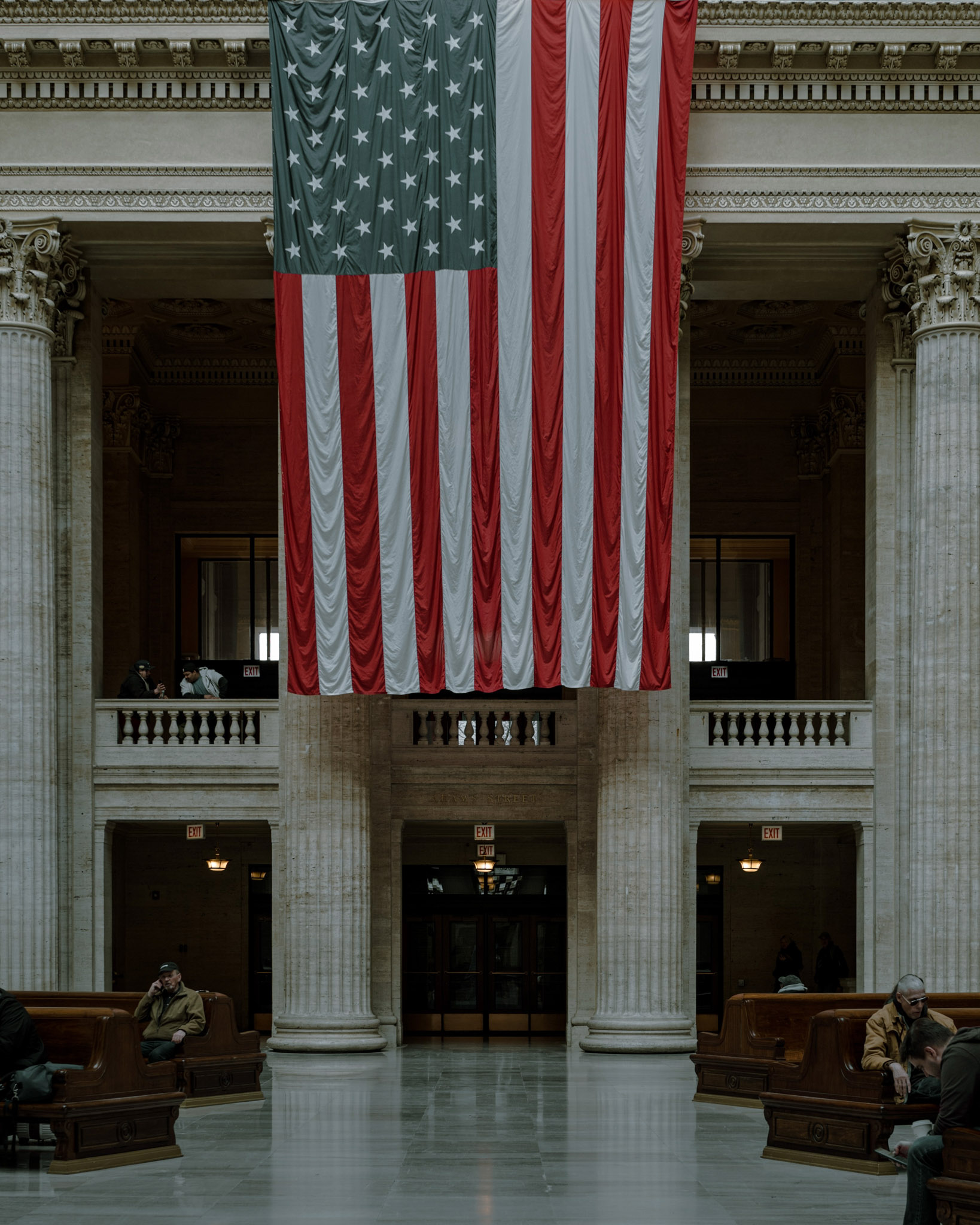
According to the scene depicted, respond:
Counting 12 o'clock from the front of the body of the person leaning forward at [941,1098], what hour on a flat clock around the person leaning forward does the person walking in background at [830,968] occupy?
The person walking in background is roughly at 3 o'clock from the person leaning forward.

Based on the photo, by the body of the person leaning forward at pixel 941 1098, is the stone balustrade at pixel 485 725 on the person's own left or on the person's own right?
on the person's own right

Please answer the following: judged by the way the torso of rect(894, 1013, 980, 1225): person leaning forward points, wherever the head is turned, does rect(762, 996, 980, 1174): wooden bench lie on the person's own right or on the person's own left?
on the person's own right

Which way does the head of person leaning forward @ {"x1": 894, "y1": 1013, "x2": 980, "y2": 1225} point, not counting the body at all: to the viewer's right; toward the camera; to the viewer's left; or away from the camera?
to the viewer's left

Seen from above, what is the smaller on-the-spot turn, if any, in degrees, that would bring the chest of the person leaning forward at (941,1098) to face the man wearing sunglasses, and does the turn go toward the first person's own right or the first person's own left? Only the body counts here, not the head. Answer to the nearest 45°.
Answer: approximately 90° to the first person's own right

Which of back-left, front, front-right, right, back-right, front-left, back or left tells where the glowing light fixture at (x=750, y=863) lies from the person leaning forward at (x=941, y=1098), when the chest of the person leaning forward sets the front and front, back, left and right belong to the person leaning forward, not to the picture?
right

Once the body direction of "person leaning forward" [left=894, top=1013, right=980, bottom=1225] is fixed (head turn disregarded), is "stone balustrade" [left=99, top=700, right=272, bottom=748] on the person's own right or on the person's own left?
on the person's own right

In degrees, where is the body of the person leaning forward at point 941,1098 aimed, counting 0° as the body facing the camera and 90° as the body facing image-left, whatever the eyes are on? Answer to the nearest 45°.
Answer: approximately 90°

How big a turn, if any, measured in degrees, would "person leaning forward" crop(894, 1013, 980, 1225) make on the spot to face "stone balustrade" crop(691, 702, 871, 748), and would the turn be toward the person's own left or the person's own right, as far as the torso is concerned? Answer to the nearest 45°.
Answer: approximately 90° to the person's own right

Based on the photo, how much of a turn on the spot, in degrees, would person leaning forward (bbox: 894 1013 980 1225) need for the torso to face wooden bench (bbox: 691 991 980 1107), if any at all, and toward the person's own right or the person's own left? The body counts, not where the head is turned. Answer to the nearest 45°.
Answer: approximately 90° to the person's own right
